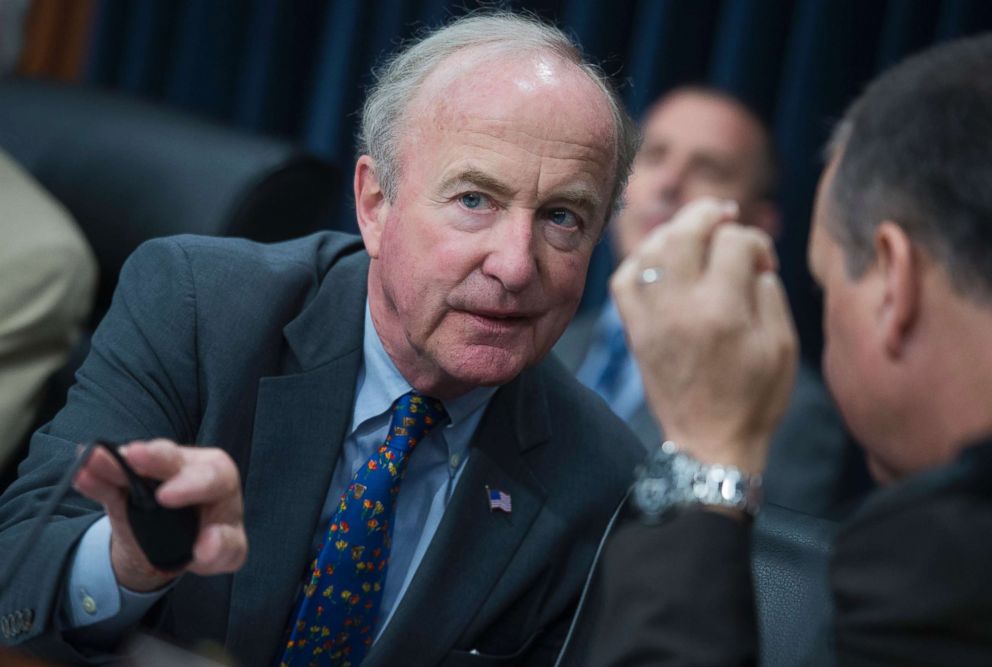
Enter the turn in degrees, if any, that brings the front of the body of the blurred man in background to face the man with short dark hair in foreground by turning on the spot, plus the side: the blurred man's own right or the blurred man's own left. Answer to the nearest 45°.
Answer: approximately 45° to the blurred man's own left

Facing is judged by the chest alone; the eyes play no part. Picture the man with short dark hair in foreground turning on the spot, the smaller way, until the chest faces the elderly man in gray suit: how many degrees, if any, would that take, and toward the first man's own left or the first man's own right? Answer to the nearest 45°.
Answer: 0° — they already face them

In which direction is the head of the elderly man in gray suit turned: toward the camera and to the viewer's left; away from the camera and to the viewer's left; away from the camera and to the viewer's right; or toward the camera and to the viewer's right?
toward the camera and to the viewer's right

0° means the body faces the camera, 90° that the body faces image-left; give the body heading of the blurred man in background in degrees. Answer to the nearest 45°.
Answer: approximately 45°

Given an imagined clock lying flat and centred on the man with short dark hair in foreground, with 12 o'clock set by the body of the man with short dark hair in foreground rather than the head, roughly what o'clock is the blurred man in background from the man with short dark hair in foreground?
The blurred man in background is roughly at 1 o'clock from the man with short dark hair in foreground.

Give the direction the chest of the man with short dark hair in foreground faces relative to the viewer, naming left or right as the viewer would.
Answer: facing away from the viewer and to the left of the viewer

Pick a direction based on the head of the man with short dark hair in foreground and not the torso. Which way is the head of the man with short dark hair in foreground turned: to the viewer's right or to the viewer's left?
to the viewer's left
